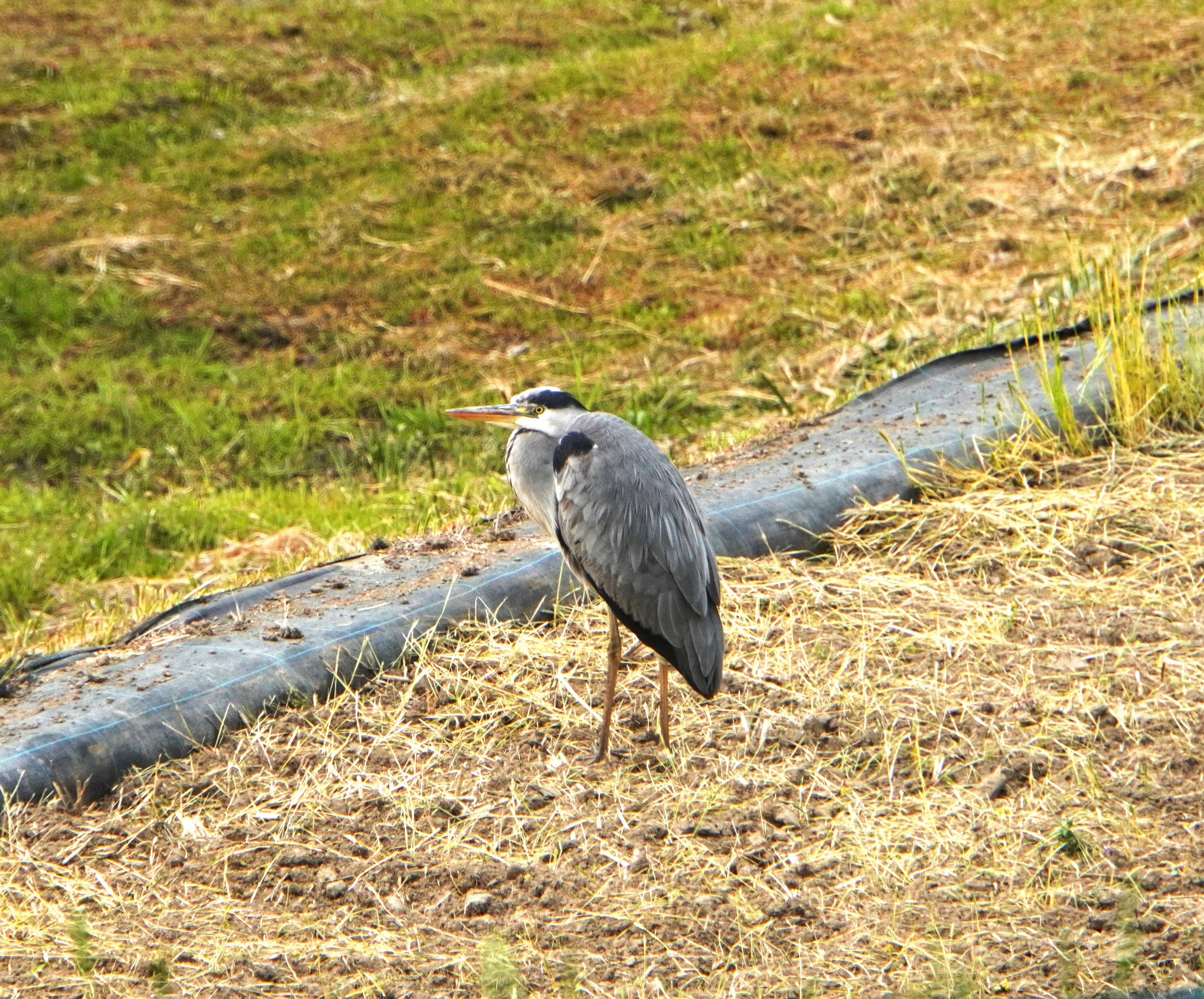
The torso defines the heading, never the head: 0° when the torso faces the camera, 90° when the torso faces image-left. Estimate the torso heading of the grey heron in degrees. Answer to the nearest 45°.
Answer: approximately 90°

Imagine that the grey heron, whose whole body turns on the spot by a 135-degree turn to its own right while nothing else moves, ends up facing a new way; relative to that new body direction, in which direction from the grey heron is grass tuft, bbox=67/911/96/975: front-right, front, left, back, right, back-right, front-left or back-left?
back

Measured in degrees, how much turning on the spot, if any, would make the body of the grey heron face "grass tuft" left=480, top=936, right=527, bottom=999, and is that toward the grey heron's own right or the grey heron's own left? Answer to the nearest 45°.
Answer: approximately 90° to the grey heron's own left
